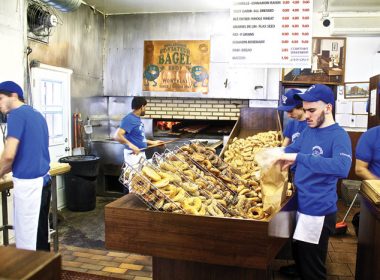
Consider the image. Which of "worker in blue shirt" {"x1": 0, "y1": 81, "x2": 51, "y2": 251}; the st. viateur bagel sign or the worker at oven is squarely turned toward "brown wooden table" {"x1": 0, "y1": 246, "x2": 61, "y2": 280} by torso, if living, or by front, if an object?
the st. viateur bagel sign

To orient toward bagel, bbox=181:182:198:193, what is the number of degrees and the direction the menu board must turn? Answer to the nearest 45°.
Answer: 0° — it already faces it

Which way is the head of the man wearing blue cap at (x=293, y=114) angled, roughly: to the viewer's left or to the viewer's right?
to the viewer's left

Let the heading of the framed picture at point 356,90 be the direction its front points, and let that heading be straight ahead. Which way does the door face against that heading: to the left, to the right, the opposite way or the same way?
to the left

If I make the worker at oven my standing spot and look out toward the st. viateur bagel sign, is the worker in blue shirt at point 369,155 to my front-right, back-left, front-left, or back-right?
back-right

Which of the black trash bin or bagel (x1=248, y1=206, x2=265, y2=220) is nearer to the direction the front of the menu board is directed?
the bagel

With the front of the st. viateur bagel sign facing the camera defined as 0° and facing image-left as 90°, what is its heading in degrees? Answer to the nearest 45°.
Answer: approximately 0°

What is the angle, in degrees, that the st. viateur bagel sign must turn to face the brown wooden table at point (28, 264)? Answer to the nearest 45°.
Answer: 0° — it already faces it

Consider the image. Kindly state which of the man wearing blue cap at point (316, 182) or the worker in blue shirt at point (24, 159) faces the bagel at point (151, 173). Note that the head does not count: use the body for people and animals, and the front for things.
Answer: the man wearing blue cap

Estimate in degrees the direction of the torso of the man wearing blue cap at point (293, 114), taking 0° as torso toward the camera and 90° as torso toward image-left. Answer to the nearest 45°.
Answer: approximately 45°

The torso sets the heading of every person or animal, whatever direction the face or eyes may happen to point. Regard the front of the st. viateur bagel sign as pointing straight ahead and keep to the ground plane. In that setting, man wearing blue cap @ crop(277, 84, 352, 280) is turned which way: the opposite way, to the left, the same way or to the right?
to the right
